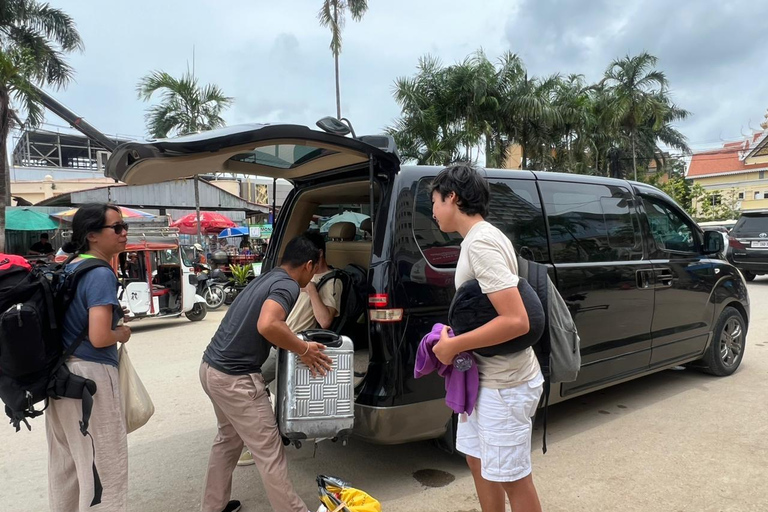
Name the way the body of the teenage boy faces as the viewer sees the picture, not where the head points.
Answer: to the viewer's left

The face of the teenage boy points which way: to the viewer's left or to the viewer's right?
to the viewer's left

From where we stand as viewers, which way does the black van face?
facing away from the viewer and to the right of the viewer

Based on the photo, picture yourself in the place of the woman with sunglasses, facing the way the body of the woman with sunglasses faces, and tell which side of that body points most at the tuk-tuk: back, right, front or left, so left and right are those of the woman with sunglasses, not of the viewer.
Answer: left

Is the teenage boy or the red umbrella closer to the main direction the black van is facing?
the red umbrella

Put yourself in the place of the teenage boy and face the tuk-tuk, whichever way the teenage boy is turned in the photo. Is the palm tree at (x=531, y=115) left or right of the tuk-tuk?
right

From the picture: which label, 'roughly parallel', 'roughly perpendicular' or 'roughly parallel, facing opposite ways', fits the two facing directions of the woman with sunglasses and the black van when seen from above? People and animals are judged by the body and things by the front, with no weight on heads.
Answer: roughly parallel

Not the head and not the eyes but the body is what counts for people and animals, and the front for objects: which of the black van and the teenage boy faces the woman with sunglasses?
the teenage boy

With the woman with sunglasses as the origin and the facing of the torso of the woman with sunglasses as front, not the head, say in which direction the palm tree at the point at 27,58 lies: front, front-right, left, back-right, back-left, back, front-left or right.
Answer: left

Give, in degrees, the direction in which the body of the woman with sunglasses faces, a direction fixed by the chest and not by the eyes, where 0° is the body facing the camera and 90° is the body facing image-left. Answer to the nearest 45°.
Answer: approximately 270°

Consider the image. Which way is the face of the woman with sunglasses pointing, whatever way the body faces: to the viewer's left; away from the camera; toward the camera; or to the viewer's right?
to the viewer's right

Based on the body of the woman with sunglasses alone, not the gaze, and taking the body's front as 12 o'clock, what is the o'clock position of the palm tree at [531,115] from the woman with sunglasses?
The palm tree is roughly at 11 o'clock from the woman with sunglasses.

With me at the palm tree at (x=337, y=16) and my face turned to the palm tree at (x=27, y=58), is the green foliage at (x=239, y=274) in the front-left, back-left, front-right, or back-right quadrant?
front-left

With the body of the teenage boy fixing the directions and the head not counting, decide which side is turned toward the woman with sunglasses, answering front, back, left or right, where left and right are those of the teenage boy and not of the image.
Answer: front

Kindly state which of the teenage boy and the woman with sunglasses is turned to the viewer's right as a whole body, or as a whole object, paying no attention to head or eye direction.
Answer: the woman with sunglasses
